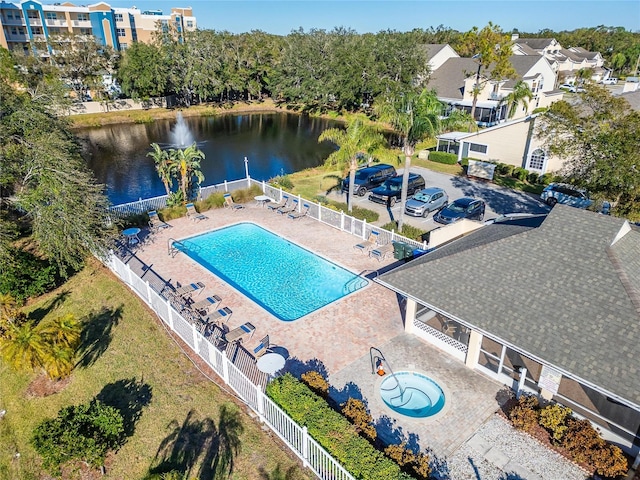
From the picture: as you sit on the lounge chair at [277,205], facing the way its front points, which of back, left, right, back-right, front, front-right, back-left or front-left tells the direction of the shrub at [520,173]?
back-left

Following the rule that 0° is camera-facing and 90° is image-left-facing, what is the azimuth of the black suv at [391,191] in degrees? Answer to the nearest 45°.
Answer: approximately 45°

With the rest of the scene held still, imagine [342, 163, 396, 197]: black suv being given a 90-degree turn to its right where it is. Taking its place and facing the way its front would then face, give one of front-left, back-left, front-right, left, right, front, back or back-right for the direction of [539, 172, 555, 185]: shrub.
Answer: back-right

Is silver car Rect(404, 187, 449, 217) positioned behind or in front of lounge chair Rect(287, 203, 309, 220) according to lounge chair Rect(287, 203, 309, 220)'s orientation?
behind

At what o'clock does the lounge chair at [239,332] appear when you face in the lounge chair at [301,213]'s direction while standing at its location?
the lounge chair at [239,332] is roughly at 11 o'clock from the lounge chair at [301,213].

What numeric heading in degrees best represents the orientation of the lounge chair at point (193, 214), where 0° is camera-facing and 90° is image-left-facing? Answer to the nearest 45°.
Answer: approximately 315°

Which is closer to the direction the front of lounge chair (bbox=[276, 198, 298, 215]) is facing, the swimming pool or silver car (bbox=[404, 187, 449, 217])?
the swimming pool

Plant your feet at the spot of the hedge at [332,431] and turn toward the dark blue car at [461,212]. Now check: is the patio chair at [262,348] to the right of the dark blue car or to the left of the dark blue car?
left

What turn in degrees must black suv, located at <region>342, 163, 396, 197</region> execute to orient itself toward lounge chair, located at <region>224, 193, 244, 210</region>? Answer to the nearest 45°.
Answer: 0° — it already faces it
